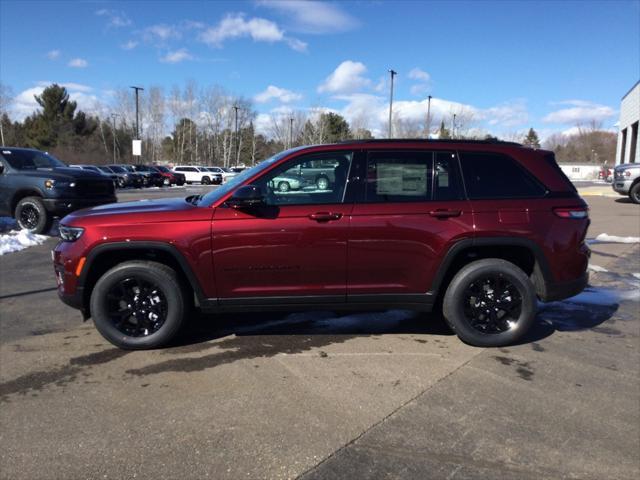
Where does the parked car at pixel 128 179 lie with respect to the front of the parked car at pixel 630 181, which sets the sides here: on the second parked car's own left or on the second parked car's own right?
on the second parked car's own right

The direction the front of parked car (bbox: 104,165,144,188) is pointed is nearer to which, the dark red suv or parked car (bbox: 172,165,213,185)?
the dark red suv

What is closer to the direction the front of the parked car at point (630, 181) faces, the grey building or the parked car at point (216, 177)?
the parked car

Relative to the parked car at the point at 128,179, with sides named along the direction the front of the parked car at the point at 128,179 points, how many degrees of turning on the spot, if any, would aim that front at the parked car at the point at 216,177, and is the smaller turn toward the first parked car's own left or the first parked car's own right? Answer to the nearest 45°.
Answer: approximately 90° to the first parked car's own left

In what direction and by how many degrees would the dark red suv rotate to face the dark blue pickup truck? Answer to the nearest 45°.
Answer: approximately 45° to its right

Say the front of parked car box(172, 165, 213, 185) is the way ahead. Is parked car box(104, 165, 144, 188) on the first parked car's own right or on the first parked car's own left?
on the first parked car's own right

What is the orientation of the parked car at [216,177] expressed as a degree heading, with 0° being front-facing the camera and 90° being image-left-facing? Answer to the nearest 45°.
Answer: approximately 315°
